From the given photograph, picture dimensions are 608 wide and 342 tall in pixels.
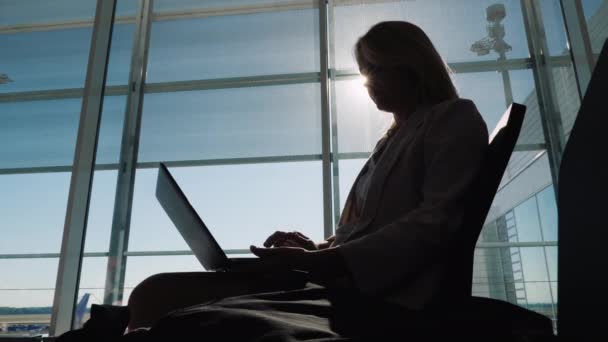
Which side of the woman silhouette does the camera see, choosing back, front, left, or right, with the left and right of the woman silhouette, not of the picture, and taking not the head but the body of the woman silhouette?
left

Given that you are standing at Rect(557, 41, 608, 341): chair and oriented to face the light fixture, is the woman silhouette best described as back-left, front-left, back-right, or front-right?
front-left

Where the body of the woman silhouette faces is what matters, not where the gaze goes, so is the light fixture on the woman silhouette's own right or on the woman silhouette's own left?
on the woman silhouette's own right
